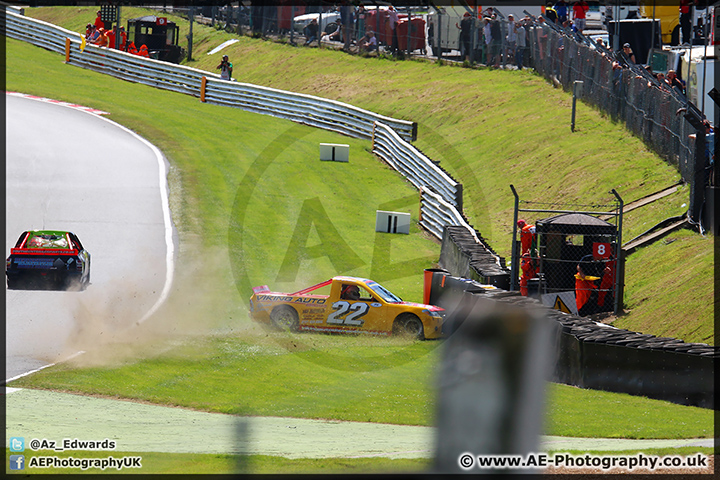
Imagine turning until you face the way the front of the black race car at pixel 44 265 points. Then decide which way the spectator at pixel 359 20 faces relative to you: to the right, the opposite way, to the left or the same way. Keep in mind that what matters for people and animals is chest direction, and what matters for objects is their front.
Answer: the opposite way

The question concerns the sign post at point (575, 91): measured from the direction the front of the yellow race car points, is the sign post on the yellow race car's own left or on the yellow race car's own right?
on the yellow race car's own left

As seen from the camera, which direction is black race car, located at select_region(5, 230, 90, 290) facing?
away from the camera

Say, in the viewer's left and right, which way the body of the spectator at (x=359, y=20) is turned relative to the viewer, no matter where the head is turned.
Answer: facing the viewer

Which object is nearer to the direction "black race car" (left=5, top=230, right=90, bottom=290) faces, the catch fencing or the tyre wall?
the catch fencing

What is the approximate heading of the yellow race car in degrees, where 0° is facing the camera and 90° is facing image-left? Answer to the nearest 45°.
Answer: approximately 270°

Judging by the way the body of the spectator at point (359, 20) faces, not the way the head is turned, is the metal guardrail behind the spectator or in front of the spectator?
in front

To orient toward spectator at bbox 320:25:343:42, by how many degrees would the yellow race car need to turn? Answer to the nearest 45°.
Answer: approximately 90° to its left

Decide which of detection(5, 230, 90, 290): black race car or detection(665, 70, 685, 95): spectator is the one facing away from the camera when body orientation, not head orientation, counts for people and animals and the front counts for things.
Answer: the black race car

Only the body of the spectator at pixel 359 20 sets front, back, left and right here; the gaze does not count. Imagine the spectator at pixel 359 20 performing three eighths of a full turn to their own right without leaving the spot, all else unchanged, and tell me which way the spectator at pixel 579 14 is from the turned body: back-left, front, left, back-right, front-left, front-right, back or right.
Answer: back

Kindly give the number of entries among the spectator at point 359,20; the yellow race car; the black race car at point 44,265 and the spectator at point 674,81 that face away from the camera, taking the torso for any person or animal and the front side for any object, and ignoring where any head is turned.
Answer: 1

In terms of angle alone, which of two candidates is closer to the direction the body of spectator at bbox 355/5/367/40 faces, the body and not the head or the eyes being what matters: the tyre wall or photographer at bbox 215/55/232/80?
the tyre wall

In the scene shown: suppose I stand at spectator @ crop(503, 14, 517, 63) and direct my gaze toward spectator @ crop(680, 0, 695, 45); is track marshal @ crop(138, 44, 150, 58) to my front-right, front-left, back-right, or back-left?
back-right

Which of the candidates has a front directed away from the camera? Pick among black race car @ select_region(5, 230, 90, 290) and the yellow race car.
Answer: the black race car

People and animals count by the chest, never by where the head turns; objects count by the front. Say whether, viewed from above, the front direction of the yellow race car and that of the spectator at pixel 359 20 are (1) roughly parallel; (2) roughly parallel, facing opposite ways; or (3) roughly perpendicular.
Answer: roughly perpendicular

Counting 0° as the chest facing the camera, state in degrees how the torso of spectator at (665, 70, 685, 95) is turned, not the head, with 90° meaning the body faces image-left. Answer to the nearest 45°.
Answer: approximately 90°

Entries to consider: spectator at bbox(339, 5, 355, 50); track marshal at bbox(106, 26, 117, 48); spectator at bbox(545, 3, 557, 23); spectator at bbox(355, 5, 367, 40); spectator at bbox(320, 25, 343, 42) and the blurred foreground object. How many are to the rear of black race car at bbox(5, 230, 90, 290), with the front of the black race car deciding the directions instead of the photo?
1
